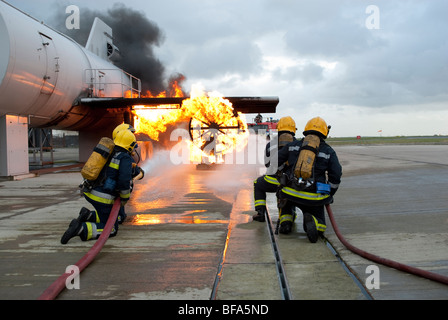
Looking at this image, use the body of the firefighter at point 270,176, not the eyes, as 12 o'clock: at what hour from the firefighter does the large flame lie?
The large flame is roughly at 1 o'clock from the firefighter.

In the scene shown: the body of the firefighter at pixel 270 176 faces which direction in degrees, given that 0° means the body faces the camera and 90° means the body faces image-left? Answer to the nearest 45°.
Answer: approximately 135°

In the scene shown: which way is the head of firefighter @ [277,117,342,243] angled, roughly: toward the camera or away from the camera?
away from the camera

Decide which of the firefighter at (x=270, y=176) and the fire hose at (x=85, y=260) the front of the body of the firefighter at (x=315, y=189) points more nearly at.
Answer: the firefighter

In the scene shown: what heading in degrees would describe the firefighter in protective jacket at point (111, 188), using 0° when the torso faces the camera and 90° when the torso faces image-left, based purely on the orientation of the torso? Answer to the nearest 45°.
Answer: approximately 225°

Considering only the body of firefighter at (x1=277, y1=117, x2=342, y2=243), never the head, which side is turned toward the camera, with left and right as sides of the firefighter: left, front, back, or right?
back

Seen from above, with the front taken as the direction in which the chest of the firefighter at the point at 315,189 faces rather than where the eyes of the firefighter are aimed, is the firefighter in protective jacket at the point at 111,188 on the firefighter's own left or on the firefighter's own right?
on the firefighter's own left

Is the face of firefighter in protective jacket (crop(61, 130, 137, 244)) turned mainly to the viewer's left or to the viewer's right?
to the viewer's right
